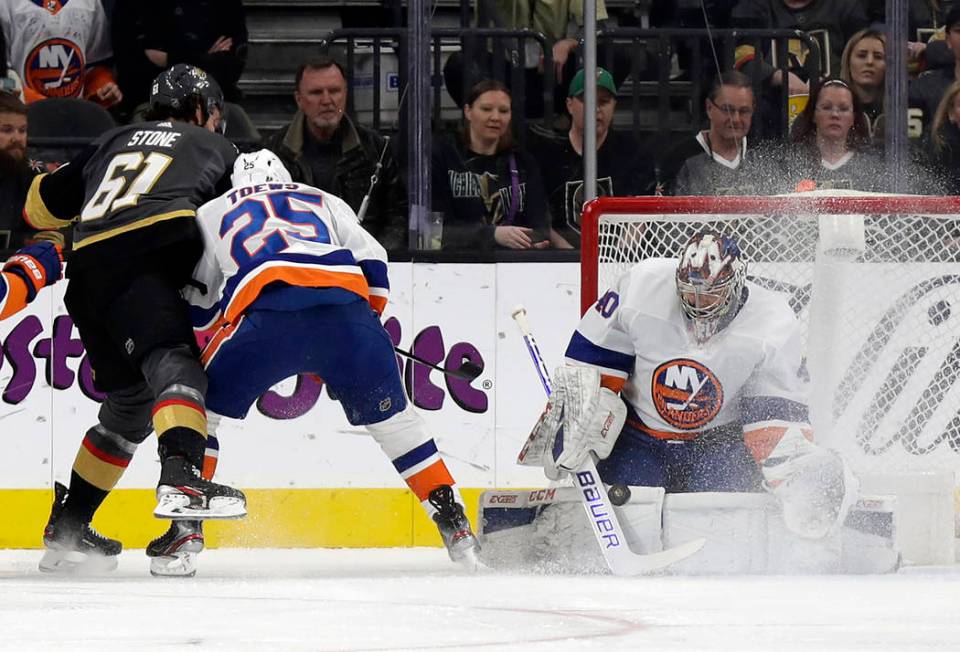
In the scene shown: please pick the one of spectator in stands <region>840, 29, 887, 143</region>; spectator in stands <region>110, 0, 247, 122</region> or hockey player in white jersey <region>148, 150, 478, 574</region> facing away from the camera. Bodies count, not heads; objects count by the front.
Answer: the hockey player in white jersey

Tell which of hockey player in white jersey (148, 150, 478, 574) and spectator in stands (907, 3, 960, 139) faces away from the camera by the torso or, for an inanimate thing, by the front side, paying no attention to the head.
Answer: the hockey player in white jersey

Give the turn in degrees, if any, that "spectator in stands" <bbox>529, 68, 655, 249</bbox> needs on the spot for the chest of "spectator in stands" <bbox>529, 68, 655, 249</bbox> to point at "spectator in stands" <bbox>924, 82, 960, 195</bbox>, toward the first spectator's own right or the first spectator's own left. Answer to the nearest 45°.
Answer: approximately 90° to the first spectator's own left

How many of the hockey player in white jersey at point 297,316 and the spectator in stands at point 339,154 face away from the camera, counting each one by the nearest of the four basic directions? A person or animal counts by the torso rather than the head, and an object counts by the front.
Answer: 1

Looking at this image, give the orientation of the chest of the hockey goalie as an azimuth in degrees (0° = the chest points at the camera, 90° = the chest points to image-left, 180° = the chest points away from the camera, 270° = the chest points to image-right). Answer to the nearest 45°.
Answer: approximately 0°

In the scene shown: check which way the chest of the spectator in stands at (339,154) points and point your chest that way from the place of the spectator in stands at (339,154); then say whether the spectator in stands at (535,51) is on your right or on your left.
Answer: on your left

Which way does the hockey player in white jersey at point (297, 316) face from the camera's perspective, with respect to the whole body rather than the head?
away from the camera

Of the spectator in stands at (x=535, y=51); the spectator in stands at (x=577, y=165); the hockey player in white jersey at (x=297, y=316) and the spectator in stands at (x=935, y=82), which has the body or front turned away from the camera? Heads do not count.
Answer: the hockey player in white jersey

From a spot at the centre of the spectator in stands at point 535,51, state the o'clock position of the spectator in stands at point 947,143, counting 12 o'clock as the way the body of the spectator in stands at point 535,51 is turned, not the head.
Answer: the spectator in stands at point 947,143 is roughly at 9 o'clock from the spectator in stands at point 535,51.
